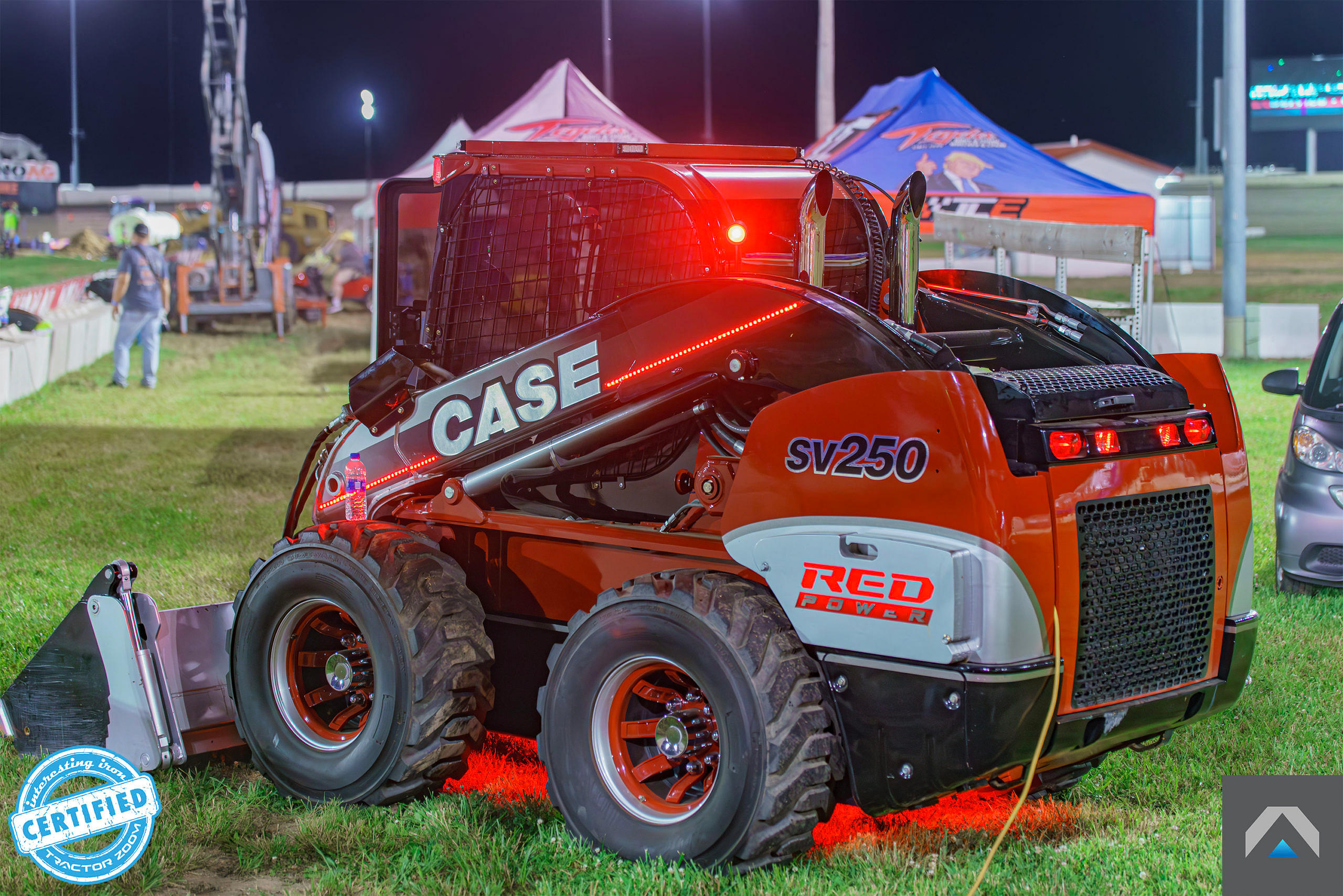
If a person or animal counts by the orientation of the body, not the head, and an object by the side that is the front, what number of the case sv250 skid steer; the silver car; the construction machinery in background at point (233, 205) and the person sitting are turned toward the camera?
2

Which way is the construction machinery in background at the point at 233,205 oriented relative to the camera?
toward the camera

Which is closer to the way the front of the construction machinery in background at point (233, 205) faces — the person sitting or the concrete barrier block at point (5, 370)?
the concrete barrier block

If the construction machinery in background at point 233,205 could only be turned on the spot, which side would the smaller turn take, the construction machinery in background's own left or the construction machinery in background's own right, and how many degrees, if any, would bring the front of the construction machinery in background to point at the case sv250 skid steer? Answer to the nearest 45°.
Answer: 0° — it already faces it

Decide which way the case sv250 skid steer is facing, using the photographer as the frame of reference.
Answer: facing away from the viewer and to the left of the viewer

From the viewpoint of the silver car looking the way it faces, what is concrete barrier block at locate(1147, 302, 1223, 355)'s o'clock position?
The concrete barrier block is roughly at 6 o'clock from the silver car.

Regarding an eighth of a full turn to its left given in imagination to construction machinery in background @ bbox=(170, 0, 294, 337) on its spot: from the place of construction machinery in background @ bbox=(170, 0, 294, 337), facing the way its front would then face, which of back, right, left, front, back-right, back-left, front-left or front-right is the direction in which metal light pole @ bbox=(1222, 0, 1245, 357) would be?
front

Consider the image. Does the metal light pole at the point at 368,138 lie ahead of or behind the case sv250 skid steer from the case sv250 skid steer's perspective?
ahead

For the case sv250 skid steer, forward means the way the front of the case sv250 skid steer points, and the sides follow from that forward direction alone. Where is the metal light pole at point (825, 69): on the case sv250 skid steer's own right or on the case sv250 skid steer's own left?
on the case sv250 skid steer's own right

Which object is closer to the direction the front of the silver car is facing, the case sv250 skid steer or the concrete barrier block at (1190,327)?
the case sv250 skid steer
